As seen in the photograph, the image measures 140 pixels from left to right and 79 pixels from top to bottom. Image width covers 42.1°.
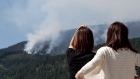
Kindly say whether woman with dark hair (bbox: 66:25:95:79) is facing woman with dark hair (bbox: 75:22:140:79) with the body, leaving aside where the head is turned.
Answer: no

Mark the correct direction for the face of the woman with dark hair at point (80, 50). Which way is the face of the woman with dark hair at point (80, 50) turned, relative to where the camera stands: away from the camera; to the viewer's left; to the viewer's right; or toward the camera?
away from the camera

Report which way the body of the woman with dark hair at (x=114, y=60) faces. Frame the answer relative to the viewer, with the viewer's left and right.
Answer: facing away from the viewer

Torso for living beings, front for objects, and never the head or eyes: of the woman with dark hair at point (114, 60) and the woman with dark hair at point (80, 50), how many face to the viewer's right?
0

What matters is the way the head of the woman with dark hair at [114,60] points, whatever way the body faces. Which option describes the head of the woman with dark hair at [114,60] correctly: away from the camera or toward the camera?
away from the camera

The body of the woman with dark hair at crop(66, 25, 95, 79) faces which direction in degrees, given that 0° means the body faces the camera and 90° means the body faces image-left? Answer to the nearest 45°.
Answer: approximately 135°
